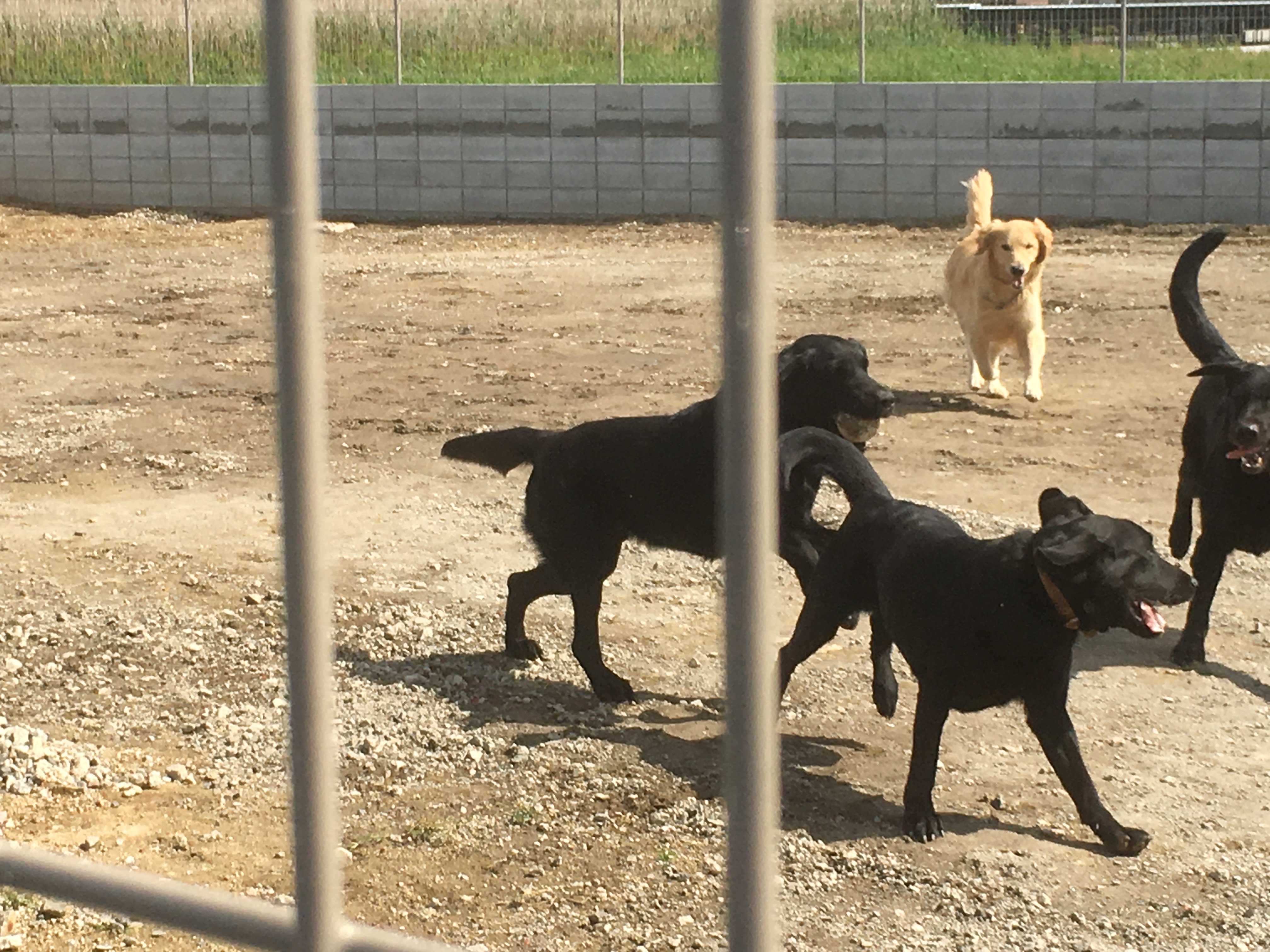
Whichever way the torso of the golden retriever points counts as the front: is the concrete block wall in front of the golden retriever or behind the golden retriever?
behind

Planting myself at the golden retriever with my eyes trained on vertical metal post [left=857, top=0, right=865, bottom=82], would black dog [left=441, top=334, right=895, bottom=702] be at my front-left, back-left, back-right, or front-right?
back-left

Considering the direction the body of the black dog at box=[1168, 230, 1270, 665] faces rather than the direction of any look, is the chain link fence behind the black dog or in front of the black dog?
behind

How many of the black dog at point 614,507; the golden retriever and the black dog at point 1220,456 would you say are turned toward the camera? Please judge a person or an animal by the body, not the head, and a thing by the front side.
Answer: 2

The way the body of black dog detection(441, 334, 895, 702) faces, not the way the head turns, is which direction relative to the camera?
to the viewer's right

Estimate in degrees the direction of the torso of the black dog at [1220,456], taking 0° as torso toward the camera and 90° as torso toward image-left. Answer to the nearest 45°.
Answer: approximately 0°

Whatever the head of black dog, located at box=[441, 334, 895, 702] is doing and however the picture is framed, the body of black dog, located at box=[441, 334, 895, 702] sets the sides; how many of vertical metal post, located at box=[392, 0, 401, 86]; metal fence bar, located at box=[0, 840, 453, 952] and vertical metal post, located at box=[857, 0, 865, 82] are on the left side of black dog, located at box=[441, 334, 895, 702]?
2

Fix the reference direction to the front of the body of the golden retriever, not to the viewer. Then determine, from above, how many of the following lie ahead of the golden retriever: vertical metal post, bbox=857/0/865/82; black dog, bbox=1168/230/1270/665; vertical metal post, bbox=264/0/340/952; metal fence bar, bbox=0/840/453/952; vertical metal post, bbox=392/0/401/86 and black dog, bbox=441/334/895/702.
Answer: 4

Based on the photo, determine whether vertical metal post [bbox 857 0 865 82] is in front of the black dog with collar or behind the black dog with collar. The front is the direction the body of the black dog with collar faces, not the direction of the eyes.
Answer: behind

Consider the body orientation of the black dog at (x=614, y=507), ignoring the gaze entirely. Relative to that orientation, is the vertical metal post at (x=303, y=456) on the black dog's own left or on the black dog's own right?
on the black dog's own right

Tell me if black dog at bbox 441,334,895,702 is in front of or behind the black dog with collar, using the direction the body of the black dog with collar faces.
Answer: behind

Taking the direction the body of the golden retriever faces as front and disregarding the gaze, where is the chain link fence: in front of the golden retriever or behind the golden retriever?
behind
